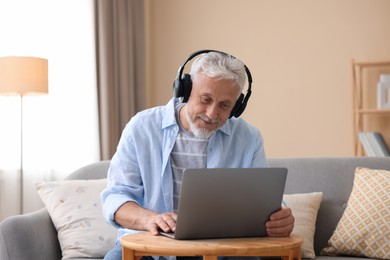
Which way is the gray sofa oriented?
toward the camera

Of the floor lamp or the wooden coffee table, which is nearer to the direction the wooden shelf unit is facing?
the wooden coffee table

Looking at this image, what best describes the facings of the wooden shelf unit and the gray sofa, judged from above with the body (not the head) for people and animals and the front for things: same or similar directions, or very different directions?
same or similar directions

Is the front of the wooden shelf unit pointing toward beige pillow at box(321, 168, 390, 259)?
yes

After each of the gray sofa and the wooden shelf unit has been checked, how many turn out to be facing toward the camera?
2

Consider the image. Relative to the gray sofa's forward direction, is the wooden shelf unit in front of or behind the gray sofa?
behind

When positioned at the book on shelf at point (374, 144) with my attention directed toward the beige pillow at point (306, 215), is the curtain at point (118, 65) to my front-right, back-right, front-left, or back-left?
front-right

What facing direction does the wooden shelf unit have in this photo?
toward the camera
